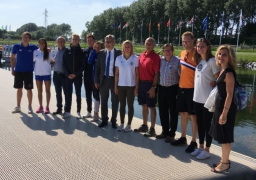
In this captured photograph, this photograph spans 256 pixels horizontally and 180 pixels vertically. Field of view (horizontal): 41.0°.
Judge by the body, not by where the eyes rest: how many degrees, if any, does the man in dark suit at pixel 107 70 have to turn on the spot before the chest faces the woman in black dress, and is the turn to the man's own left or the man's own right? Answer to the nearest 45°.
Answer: approximately 45° to the man's own left

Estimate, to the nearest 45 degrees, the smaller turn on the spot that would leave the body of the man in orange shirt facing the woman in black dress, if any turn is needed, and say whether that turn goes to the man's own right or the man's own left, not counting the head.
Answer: approximately 90° to the man's own left

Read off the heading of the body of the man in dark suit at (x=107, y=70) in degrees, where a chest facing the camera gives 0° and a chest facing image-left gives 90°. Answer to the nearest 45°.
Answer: approximately 0°
